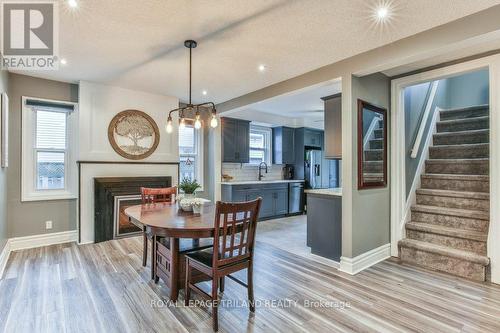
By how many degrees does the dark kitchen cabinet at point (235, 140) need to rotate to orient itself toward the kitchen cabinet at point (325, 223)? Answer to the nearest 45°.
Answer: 0° — it already faces it

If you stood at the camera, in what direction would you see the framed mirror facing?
facing the viewer and to the right of the viewer

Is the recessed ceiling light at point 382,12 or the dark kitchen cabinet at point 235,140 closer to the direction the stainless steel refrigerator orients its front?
the recessed ceiling light

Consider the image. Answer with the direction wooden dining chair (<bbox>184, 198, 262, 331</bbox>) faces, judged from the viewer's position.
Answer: facing away from the viewer and to the left of the viewer

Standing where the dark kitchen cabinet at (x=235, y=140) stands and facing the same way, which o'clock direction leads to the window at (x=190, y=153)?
The window is roughly at 4 o'clock from the dark kitchen cabinet.

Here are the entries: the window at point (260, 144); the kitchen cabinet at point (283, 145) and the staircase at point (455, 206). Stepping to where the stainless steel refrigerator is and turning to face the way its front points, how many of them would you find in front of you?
1

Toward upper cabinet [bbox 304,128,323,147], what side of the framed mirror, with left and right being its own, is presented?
back

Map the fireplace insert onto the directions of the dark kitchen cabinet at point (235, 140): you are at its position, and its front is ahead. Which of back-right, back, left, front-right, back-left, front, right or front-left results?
right

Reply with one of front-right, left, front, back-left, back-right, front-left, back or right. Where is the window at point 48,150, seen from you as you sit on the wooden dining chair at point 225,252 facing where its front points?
front

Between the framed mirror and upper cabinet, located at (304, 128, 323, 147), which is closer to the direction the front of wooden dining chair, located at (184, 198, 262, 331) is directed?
the upper cabinet

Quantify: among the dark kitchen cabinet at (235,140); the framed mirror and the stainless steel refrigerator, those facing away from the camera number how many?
0

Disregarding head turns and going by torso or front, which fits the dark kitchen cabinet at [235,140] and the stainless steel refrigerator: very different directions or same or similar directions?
same or similar directions

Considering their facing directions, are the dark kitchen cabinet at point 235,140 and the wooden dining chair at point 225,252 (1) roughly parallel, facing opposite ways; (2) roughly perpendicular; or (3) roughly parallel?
roughly parallel, facing opposite ways

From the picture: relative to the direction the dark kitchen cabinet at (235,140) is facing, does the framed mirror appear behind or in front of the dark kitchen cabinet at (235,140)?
in front

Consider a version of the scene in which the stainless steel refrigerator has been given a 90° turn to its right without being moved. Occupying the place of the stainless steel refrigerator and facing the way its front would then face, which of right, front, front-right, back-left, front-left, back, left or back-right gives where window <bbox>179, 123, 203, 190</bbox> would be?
front

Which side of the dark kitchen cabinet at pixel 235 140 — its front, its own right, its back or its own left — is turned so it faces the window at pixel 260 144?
left

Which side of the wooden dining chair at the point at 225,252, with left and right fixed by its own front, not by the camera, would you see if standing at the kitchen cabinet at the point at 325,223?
right
